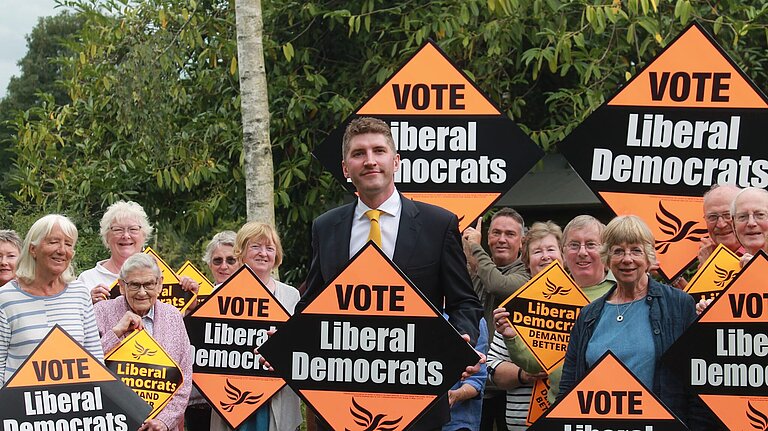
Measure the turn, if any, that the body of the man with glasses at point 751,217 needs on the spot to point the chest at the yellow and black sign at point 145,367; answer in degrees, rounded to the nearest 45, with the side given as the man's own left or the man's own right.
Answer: approximately 90° to the man's own right

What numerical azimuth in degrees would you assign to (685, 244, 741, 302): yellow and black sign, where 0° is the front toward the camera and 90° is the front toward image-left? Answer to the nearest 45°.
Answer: approximately 0°

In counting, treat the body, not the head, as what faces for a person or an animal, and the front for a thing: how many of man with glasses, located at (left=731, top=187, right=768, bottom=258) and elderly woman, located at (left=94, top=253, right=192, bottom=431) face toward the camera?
2

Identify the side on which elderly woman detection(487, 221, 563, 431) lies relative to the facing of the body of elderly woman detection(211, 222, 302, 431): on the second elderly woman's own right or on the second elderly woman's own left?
on the second elderly woman's own left

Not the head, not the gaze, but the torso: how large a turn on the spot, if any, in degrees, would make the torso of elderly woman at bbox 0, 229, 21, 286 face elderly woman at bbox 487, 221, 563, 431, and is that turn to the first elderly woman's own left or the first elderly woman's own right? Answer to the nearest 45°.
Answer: approximately 45° to the first elderly woman's own left

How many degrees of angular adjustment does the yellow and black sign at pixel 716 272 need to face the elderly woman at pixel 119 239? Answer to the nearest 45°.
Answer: approximately 90° to its right
